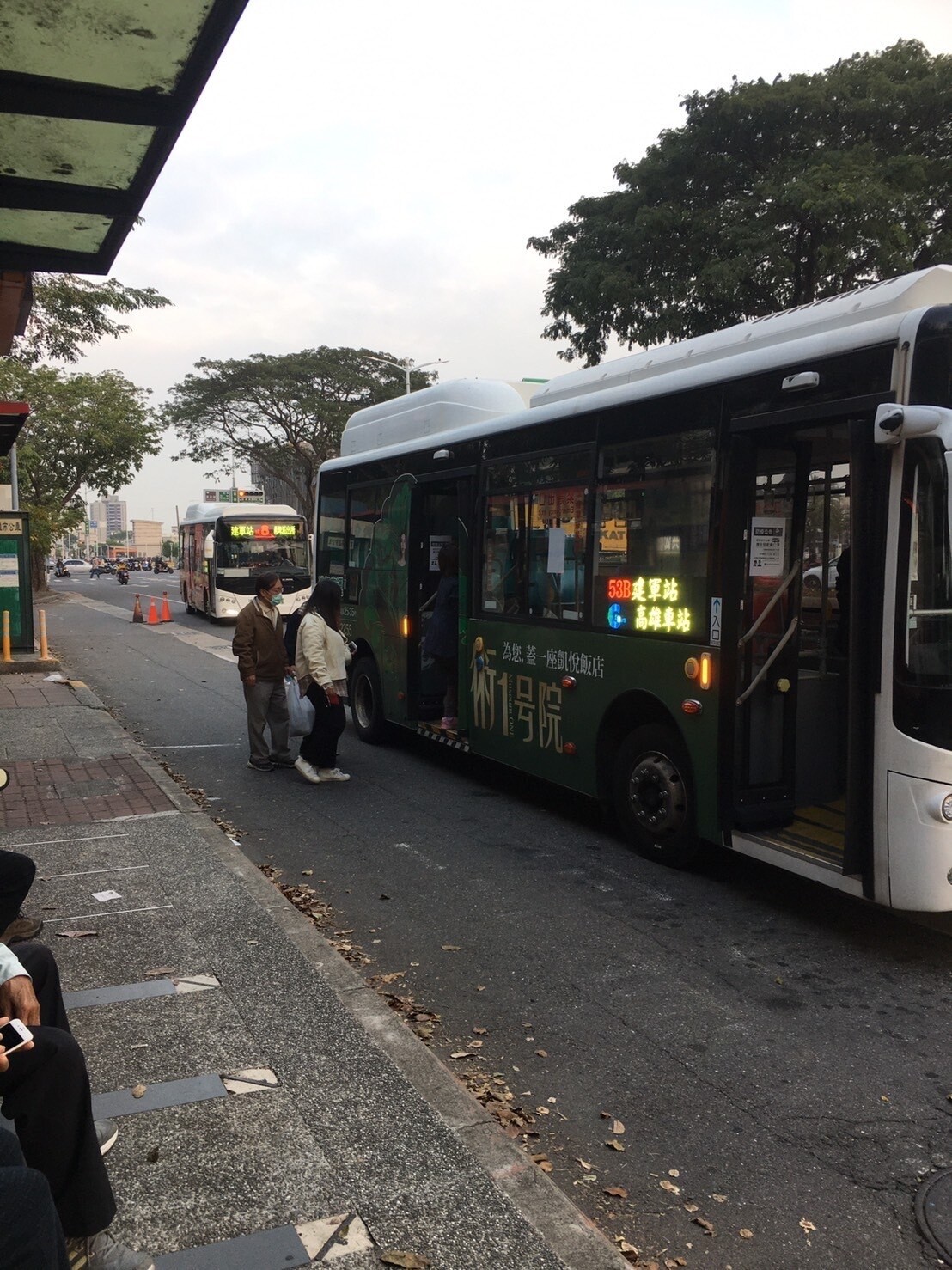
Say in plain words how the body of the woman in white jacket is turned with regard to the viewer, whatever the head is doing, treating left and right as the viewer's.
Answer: facing to the right of the viewer

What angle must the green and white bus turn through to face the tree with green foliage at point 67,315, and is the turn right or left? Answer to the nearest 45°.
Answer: approximately 180°

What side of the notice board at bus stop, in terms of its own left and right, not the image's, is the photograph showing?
front

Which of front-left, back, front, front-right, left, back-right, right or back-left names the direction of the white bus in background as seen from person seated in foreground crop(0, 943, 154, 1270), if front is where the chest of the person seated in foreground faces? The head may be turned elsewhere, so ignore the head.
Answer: left

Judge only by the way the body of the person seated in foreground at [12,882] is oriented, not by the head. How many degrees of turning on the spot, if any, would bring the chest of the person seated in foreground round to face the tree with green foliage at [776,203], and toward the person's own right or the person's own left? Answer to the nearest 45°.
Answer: approximately 45° to the person's own left

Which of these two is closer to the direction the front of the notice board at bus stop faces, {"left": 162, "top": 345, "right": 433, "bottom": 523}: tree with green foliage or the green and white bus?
the green and white bus

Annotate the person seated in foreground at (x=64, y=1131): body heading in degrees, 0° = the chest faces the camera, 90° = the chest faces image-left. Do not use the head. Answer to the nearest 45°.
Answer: approximately 270°

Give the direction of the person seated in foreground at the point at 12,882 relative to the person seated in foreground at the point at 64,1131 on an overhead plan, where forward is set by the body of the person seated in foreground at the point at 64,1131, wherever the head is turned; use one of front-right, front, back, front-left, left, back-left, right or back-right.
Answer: left

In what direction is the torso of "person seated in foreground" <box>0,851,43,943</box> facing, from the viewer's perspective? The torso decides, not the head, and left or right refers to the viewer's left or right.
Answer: facing to the right of the viewer

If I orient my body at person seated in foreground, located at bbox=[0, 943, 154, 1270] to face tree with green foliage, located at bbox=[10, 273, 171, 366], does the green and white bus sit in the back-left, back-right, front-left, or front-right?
front-right
